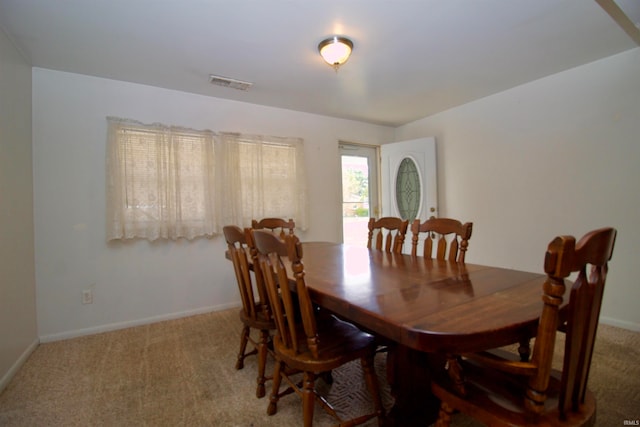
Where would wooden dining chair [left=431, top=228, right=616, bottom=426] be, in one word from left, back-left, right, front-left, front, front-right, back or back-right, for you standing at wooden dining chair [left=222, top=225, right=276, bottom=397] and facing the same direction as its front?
right

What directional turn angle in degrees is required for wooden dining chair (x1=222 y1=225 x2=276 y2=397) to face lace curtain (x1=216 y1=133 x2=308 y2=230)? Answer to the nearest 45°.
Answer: approximately 45° to its left

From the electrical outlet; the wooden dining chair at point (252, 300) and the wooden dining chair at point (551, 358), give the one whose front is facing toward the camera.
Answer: the electrical outlet

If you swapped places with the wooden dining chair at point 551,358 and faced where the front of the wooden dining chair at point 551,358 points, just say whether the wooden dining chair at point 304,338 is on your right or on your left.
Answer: on your left

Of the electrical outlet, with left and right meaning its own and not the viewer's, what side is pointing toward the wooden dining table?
front

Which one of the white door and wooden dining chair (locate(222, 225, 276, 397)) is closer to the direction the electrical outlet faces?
the wooden dining chair

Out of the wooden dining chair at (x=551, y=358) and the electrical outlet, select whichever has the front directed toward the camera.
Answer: the electrical outlet

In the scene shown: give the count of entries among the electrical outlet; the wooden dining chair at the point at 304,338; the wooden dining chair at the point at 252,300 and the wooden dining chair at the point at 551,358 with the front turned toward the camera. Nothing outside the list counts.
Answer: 1

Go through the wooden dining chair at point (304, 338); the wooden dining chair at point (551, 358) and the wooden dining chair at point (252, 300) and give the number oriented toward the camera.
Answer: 0

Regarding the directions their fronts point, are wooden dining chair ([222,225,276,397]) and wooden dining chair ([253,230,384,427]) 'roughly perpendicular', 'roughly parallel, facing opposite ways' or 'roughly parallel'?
roughly parallel

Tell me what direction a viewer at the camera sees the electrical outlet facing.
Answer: facing the viewer

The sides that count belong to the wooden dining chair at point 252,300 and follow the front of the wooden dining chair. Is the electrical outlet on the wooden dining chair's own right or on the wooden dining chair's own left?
on the wooden dining chair's own left

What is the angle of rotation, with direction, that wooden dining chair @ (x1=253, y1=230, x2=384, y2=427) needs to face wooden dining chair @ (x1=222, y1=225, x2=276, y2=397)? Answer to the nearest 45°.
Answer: approximately 90° to its left

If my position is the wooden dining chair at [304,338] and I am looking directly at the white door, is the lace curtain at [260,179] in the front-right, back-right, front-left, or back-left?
front-left

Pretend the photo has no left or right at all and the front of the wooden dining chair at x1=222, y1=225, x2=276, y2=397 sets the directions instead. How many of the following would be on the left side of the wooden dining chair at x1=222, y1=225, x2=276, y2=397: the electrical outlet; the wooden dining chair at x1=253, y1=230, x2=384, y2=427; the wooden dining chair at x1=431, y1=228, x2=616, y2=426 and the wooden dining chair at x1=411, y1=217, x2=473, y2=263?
1

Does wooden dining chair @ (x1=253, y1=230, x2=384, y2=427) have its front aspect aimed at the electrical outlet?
no

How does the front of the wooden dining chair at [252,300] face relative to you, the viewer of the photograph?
facing away from the viewer and to the right of the viewer

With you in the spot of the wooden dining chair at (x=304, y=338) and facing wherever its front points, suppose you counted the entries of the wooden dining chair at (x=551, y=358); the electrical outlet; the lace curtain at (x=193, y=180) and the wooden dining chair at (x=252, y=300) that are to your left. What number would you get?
3
